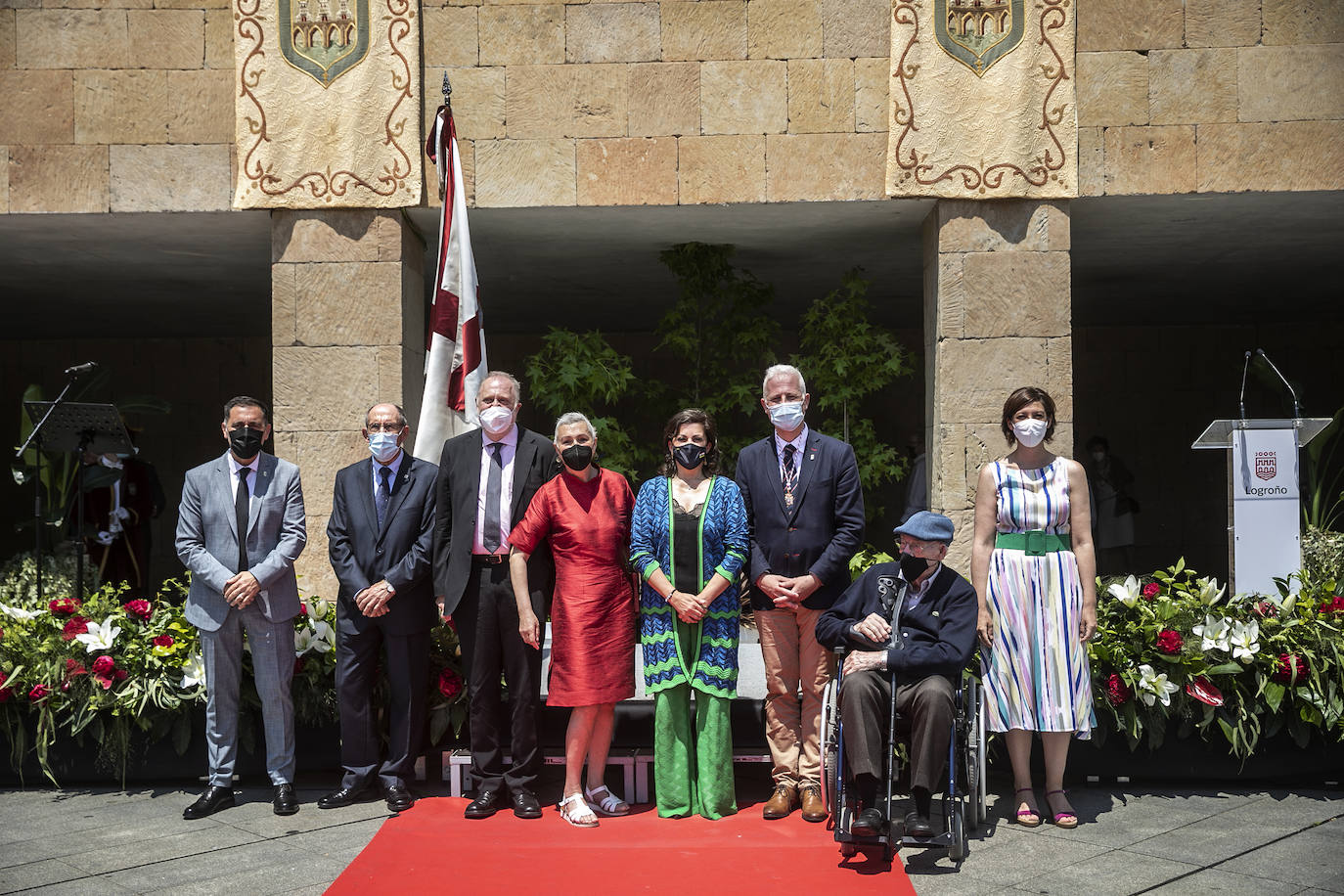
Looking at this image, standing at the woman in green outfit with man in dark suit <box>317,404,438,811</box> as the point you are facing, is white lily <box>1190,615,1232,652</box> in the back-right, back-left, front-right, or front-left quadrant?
back-right

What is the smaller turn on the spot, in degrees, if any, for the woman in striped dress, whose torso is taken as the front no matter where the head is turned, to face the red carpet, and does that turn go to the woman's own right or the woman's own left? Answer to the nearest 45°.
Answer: approximately 45° to the woman's own right

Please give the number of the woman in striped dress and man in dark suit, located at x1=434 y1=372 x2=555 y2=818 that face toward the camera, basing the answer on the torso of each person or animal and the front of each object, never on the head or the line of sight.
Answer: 2

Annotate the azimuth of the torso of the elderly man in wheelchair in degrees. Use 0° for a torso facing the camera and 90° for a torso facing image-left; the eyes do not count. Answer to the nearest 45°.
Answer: approximately 0°

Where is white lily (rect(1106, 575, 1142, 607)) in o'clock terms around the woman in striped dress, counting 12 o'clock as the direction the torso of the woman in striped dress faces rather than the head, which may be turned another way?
The white lily is roughly at 7 o'clock from the woman in striped dress.

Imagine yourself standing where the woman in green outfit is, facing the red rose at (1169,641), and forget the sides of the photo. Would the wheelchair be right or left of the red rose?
right
